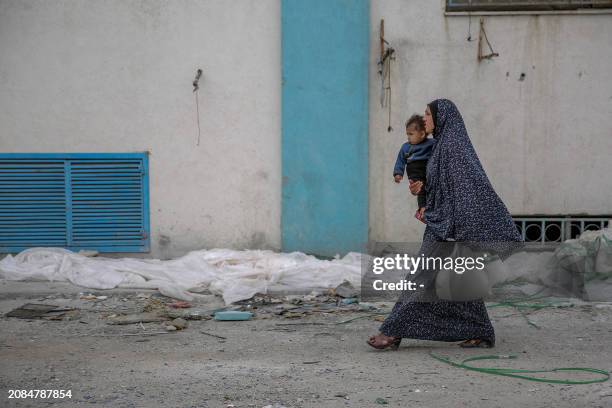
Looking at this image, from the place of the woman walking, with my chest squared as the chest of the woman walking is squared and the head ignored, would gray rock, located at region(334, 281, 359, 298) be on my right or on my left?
on my right

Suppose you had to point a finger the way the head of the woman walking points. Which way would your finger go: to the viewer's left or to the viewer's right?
to the viewer's left

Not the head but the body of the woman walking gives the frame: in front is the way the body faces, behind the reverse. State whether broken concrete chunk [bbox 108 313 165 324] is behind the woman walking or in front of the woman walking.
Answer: in front

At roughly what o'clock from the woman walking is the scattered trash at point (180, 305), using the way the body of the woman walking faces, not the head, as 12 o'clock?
The scattered trash is roughly at 1 o'clock from the woman walking.

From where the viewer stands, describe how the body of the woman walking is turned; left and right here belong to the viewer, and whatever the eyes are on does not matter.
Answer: facing to the left of the viewer
